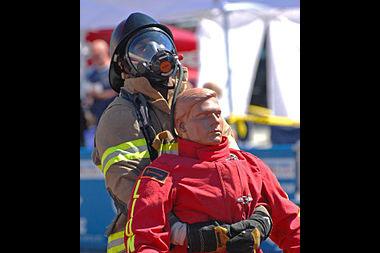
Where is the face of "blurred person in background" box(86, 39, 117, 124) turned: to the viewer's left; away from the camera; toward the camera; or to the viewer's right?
toward the camera

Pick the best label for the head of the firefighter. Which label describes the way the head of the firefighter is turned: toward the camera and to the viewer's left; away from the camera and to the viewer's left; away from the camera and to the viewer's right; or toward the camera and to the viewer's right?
toward the camera and to the viewer's right

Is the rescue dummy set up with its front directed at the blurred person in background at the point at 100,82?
no

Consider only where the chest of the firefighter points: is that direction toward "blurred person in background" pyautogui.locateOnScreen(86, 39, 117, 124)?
no

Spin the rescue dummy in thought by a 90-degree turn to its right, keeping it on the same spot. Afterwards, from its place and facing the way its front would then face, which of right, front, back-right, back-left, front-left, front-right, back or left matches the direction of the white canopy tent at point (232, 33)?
back-right

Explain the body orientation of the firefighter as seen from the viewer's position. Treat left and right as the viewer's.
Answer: facing the viewer and to the right of the viewer

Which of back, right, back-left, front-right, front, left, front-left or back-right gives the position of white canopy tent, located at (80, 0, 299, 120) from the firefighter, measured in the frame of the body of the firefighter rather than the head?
back-left
